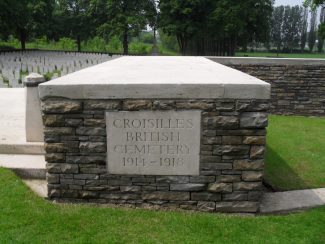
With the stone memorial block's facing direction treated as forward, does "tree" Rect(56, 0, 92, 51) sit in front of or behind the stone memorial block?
behind

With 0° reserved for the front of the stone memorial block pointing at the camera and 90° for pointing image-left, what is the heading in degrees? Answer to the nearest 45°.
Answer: approximately 0°

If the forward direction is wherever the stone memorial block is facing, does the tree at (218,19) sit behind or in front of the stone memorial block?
behind

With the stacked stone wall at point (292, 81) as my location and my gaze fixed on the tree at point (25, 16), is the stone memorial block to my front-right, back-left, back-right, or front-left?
back-left

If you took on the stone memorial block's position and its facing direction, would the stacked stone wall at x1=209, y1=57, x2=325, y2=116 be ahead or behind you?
behind

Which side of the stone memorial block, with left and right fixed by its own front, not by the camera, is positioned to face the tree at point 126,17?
back
